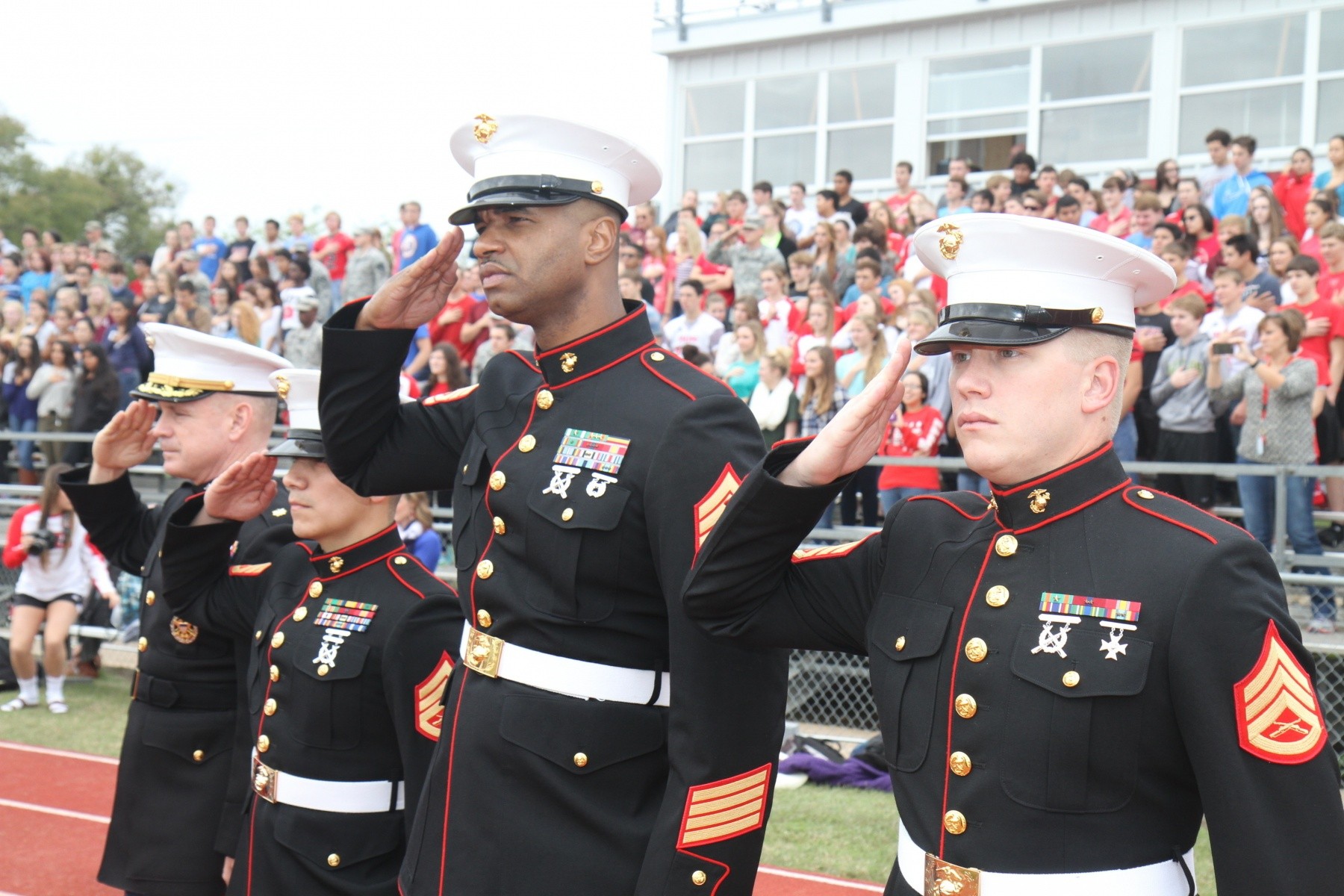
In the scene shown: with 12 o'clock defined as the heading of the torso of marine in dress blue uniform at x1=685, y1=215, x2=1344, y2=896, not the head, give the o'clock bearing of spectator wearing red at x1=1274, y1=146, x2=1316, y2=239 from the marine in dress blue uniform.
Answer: The spectator wearing red is roughly at 5 o'clock from the marine in dress blue uniform.

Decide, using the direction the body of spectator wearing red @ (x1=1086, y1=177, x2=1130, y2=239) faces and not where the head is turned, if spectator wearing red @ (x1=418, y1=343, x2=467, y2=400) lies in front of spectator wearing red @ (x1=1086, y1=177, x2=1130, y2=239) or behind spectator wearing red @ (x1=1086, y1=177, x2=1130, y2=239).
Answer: in front

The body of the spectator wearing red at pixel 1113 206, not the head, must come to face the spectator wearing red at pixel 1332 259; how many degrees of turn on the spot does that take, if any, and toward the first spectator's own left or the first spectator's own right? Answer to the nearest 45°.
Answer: approximately 90° to the first spectator's own left

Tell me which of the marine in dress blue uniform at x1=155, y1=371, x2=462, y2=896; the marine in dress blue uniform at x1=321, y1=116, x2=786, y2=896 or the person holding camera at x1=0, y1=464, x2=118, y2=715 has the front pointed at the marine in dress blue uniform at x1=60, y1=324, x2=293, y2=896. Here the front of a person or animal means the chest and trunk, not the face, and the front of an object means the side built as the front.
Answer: the person holding camera

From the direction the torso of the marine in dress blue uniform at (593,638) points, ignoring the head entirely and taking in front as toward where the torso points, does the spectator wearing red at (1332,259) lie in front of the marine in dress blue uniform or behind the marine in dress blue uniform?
behind

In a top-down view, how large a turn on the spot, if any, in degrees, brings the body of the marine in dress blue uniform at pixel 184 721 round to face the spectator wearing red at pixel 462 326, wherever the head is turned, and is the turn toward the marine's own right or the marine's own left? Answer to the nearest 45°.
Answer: approximately 135° to the marine's own right

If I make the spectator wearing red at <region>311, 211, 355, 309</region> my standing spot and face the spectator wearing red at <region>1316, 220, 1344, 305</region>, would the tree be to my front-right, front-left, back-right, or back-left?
back-left

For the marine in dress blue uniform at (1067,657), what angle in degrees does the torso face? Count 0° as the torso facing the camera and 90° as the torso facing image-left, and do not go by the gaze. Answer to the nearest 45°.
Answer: approximately 45°

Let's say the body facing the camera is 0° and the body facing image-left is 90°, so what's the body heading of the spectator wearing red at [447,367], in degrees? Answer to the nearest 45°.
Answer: approximately 45°

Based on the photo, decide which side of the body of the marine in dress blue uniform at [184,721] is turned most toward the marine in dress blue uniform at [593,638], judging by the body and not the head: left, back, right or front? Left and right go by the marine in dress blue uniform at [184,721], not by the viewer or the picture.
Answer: left
